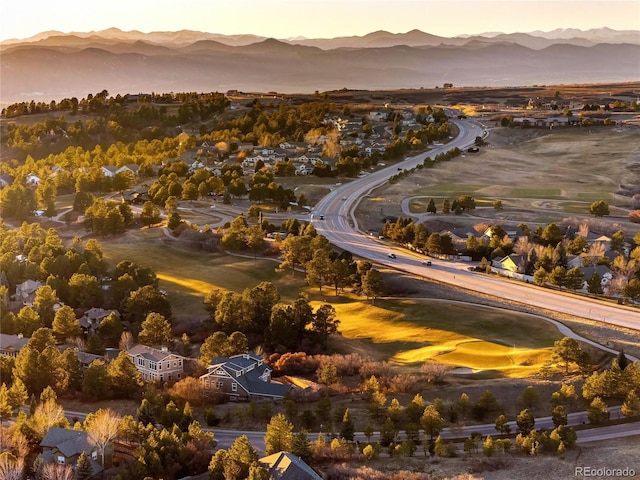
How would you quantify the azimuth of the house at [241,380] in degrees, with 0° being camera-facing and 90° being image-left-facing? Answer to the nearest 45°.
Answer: approximately 45°

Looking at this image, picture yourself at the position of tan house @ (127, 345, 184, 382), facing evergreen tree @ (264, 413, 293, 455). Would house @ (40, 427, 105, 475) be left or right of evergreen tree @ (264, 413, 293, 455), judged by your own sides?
right

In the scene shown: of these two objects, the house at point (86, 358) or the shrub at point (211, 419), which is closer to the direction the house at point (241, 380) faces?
the shrub

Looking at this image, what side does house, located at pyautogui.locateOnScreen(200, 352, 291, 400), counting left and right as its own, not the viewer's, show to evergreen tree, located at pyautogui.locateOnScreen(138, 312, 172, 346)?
right

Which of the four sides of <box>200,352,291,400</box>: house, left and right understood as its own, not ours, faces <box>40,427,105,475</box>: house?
front

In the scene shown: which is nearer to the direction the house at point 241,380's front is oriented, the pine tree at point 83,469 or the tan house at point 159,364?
the pine tree

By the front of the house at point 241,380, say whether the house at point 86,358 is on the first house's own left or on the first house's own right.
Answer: on the first house's own right

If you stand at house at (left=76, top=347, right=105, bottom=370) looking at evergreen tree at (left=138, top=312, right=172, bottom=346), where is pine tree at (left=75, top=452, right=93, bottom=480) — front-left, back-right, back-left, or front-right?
back-right

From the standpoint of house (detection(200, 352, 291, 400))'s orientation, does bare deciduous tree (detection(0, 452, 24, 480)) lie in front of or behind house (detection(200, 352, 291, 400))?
in front

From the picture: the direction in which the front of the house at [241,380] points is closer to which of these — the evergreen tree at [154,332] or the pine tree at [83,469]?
the pine tree

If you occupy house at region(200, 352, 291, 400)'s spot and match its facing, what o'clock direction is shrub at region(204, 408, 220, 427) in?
The shrub is roughly at 11 o'clock from the house.
